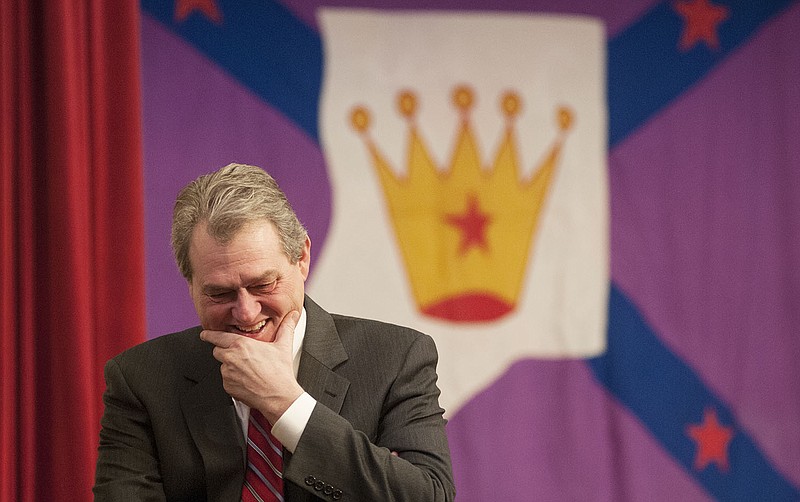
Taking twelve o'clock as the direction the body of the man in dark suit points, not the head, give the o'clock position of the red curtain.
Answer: The red curtain is roughly at 5 o'clock from the man in dark suit.

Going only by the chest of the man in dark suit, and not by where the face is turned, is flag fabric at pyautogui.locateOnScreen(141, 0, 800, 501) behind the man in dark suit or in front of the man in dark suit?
behind

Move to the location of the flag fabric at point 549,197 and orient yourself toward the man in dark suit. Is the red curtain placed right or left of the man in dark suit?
right

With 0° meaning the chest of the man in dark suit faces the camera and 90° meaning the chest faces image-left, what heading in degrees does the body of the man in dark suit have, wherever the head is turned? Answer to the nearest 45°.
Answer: approximately 0°
